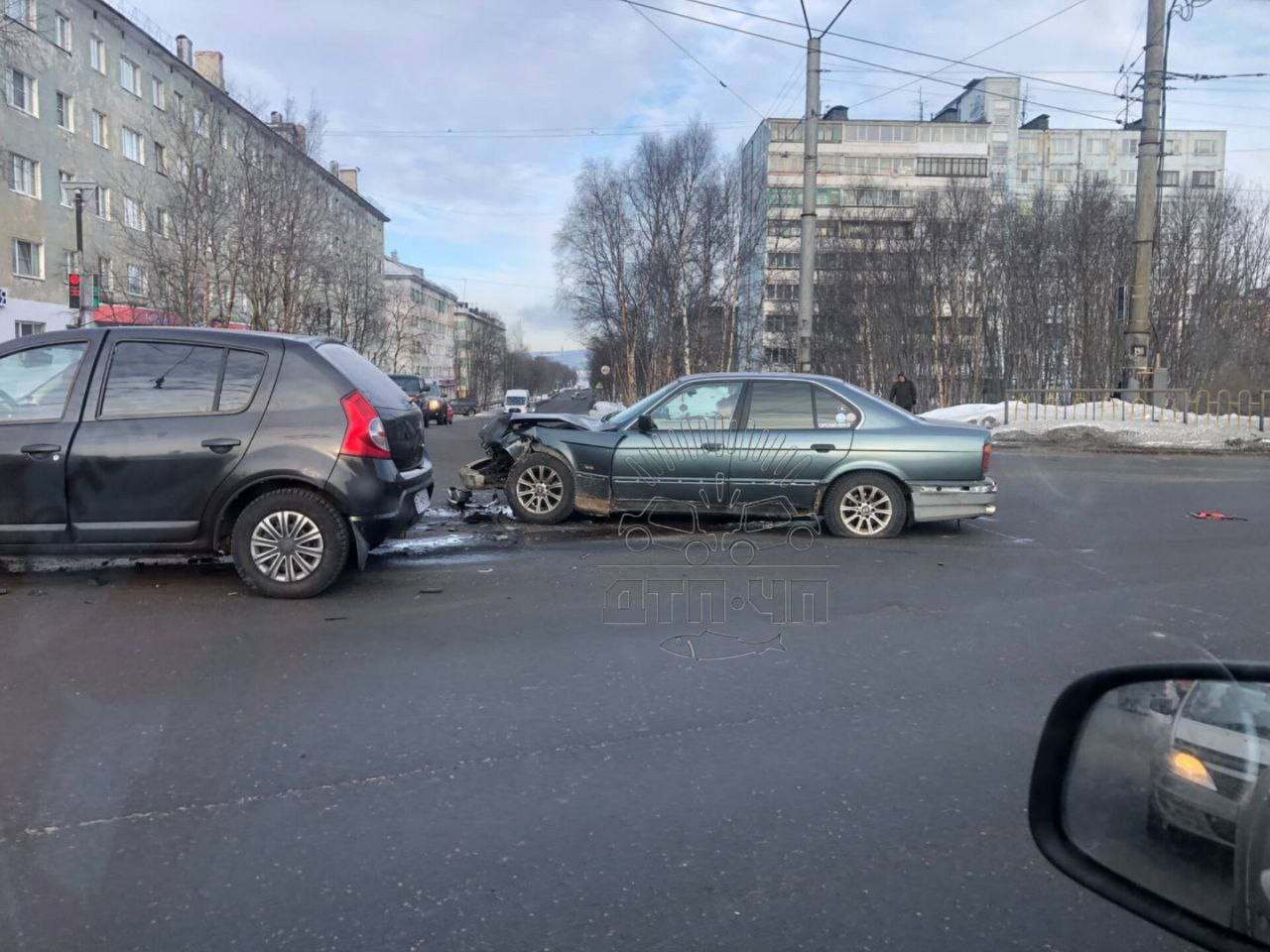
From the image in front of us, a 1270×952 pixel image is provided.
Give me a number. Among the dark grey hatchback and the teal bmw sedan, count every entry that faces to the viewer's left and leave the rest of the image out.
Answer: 2

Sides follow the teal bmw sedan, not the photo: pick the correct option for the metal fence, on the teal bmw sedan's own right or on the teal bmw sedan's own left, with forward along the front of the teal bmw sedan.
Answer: on the teal bmw sedan's own right

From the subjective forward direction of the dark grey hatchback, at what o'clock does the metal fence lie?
The metal fence is roughly at 5 o'clock from the dark grey hatchback.

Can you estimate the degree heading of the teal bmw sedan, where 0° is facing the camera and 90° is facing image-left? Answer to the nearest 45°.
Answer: approximately 90°

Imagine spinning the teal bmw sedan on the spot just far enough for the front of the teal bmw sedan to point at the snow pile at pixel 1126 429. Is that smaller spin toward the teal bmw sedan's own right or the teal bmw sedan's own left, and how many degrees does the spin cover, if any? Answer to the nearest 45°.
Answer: approximately 135° to the teal bmw sedan's own right

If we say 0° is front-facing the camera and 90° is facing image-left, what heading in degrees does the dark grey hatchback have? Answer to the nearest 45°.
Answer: approximately 90°

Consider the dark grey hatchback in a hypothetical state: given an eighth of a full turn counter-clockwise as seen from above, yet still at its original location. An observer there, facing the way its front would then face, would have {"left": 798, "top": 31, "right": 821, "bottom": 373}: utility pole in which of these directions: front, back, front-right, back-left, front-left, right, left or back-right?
back

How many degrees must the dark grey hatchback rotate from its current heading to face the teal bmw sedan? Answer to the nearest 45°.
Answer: approximately 180°

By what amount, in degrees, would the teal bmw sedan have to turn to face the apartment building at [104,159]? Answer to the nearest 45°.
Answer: approximately 45° to its right

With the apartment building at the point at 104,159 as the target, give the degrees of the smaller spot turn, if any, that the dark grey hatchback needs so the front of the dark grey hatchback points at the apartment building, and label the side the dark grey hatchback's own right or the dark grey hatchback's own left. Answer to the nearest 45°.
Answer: approximately 90° to the dark grey hatchback's own right

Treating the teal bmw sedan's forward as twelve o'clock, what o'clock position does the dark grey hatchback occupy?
The dark grey hatchback is roughly at 11 o'clock from the teal bmw sedan.
